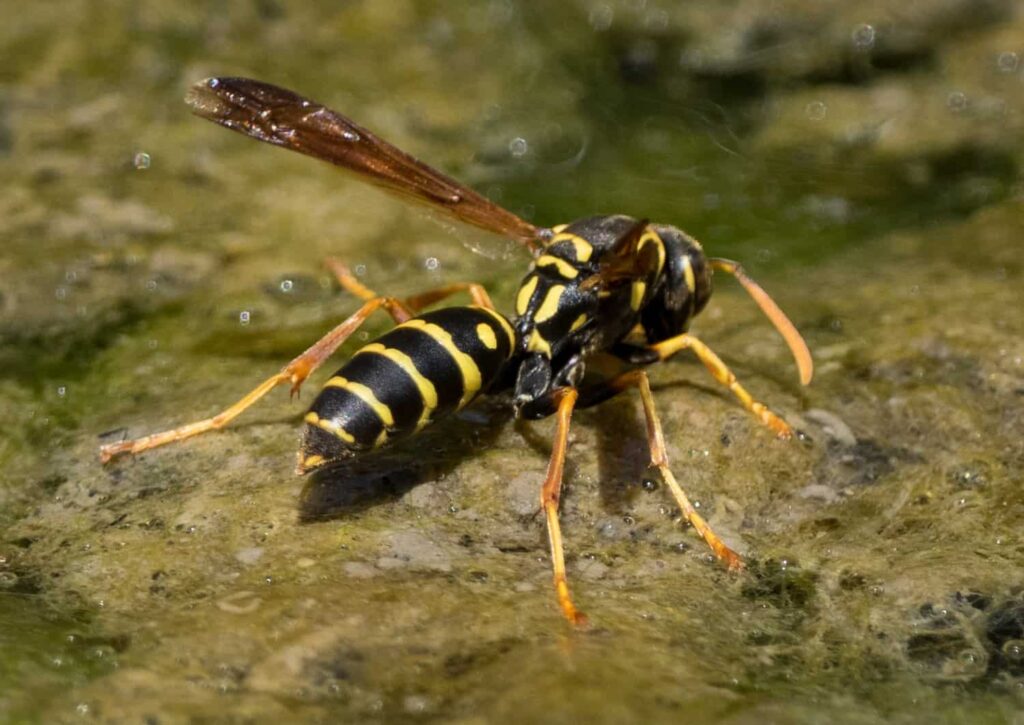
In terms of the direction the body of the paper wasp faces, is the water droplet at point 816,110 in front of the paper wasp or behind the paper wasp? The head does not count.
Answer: in front

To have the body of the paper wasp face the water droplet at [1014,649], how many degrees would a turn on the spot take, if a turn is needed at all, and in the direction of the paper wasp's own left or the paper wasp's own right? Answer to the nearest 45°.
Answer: approximately 90° to the paper wasp's own right

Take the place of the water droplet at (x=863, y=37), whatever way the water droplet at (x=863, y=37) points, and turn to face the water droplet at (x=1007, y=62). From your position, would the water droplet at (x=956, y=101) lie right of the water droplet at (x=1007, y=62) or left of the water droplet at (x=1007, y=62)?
right

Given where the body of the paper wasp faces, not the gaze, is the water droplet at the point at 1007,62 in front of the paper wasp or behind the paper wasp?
in front

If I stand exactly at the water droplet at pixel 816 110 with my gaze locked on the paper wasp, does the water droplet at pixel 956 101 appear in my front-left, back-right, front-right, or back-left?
back-left

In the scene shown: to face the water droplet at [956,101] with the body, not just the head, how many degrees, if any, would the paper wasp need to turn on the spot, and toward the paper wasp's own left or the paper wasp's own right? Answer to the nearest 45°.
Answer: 0° — it already faces it

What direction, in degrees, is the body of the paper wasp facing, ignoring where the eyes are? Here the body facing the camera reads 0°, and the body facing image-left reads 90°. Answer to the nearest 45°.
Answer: approximately 225°
